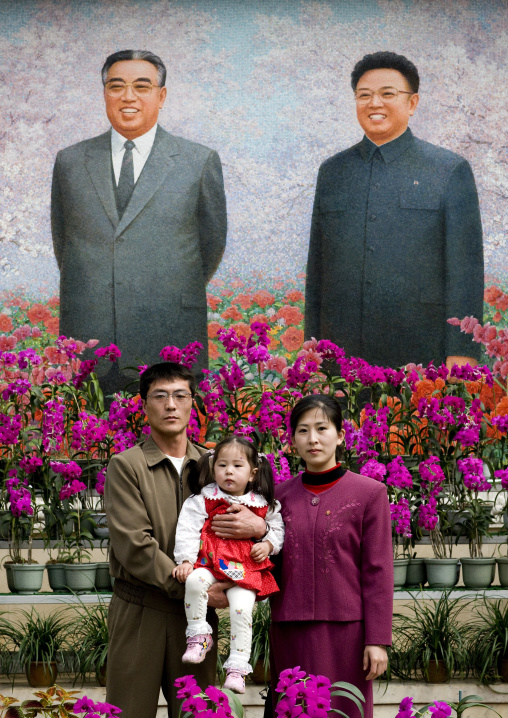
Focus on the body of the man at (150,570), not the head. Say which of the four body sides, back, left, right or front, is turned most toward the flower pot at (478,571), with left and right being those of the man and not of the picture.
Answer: left

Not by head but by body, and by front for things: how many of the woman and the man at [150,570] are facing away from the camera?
0

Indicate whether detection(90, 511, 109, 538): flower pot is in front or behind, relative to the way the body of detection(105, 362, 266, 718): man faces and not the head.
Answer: behind

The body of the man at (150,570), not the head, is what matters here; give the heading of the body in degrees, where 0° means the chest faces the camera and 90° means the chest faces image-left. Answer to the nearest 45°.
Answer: approximately 315°

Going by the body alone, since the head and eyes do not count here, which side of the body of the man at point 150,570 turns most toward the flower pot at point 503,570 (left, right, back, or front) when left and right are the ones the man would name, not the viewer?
left

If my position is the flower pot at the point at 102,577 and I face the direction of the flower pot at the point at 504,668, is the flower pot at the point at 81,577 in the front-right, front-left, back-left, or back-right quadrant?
back-right

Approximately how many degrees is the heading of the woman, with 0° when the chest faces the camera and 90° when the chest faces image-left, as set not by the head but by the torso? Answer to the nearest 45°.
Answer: approximately 45°
